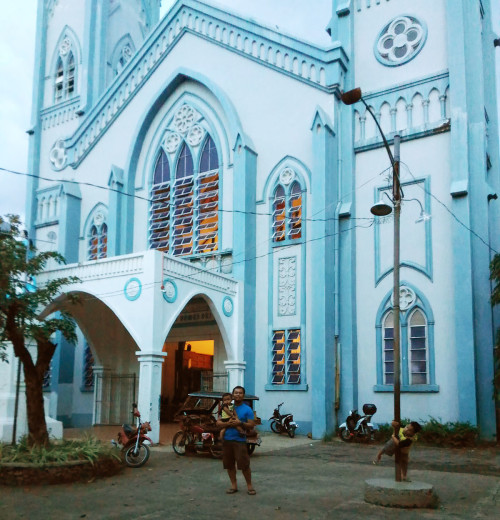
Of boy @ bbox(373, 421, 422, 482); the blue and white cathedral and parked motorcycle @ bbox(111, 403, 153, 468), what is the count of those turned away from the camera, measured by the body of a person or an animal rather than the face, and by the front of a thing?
0

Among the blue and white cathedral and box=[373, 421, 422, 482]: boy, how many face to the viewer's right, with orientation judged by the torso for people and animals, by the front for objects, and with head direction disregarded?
0

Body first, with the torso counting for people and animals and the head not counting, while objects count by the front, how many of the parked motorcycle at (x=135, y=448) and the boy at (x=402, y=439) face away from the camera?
0

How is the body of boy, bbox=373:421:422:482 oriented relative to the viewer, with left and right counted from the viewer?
facing the viewer and to the left of the viewer

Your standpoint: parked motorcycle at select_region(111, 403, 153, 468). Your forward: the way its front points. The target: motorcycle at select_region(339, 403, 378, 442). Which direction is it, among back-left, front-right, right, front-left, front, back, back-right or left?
left

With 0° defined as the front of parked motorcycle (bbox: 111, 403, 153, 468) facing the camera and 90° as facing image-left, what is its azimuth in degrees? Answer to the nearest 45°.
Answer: approximately 315°

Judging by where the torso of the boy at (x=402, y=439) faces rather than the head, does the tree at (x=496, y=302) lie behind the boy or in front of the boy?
behind

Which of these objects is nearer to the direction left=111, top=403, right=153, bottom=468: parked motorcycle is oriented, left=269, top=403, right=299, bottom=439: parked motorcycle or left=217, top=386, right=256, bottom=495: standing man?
the standing man

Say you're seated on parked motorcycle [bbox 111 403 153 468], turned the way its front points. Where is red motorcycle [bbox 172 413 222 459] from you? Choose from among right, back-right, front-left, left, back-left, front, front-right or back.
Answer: left
